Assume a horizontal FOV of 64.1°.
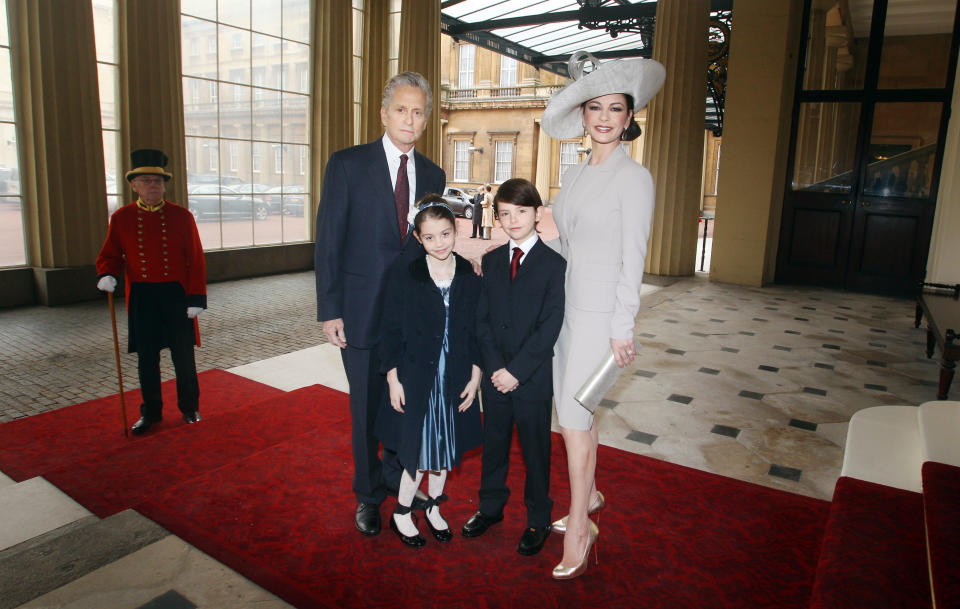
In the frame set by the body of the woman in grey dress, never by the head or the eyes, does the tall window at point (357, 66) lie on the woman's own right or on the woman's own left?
on the woman's own right

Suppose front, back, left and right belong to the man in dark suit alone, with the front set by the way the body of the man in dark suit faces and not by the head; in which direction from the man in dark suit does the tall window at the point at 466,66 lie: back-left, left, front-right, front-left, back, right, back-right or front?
back-left

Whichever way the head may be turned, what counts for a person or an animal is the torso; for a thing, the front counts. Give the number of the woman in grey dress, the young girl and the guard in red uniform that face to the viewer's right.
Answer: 0

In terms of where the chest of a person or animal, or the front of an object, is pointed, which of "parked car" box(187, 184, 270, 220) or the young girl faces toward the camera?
the young girl

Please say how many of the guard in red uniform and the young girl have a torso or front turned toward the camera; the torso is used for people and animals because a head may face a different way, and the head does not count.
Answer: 2

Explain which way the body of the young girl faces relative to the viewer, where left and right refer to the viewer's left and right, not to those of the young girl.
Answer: facing the viewer

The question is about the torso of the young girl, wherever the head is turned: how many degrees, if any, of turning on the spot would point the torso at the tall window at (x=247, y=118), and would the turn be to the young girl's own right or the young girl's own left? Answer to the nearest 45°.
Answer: approximately 180°

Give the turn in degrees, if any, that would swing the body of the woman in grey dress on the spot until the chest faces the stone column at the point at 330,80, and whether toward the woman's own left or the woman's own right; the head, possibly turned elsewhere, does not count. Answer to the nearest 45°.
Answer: approximately 90° to the woman's own right

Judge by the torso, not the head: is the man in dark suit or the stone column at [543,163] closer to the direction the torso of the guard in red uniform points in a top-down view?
the man in dark suit

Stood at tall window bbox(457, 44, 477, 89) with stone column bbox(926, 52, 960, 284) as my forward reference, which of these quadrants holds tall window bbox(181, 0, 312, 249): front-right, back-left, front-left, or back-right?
front-right

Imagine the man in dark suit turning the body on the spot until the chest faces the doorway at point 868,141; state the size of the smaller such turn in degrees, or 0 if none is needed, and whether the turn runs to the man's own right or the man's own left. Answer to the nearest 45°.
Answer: approximately 90° to the man's own left

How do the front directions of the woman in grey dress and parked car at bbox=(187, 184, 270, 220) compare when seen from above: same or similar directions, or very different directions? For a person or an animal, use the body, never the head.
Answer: very different directions

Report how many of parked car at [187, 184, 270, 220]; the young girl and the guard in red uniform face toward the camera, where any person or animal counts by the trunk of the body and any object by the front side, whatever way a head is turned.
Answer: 2
